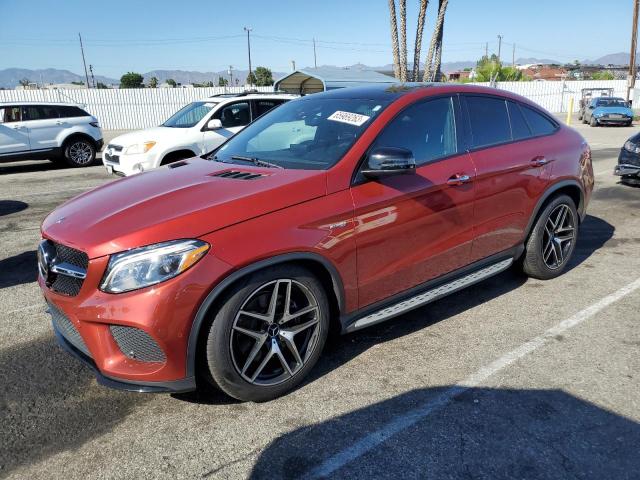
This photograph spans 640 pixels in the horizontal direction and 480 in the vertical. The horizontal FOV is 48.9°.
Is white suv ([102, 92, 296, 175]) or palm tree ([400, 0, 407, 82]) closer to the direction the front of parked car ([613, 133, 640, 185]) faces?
the white suv

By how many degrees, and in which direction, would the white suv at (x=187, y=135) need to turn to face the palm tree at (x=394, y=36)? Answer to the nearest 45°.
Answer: approximately 180°

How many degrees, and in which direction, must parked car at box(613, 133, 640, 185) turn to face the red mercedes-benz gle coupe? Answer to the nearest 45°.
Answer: approximately 45° to its left

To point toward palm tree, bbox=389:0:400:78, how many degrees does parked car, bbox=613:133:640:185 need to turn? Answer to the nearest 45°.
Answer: approximately 90° to its right

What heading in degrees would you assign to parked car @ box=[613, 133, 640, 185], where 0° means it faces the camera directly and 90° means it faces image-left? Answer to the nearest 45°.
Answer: approximately 45°

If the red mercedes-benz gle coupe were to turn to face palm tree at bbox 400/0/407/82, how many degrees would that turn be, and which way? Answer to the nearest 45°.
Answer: approximately 135° to its right

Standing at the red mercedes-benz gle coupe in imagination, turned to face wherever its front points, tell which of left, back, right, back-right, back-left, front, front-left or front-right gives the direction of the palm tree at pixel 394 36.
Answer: back-right
